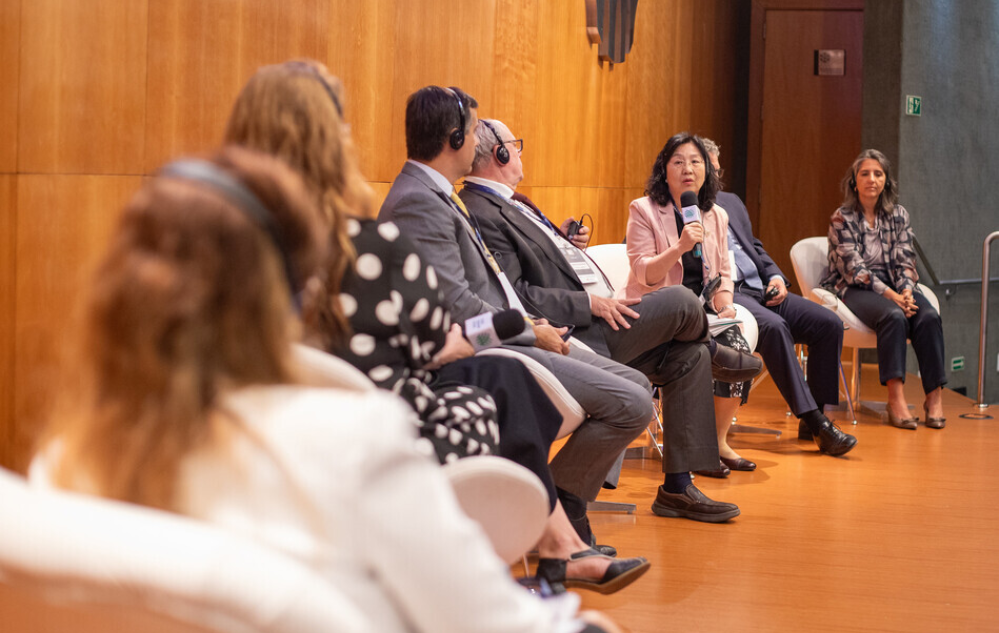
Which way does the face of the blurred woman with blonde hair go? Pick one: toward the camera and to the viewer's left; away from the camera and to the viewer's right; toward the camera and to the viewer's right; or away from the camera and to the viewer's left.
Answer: away from the camera and to the viewer's right

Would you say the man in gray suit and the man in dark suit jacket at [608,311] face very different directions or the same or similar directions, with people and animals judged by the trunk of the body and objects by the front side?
same or similar directions

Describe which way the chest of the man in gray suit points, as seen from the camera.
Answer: to the viewer's right

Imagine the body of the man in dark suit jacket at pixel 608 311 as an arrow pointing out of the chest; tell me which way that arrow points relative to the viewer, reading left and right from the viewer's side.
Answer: facing to the right of the viewer

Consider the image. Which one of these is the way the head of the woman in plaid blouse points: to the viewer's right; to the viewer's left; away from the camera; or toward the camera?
toward the camera

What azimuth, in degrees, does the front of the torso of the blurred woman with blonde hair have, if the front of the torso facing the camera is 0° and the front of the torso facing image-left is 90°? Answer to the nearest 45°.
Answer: approximately 270°

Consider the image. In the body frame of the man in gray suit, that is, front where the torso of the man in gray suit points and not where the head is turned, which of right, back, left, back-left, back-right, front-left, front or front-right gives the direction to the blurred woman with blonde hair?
right

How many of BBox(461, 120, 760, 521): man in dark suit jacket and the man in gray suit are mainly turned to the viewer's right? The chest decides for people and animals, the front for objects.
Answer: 2

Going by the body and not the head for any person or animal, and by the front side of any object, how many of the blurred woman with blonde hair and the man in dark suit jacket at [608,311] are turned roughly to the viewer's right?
2

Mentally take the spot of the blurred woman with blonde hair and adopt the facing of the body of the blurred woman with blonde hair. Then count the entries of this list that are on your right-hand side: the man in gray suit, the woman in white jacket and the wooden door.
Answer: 1

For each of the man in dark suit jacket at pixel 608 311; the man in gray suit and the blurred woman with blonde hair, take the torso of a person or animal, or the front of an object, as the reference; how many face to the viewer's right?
3

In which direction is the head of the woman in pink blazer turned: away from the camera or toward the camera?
toward the camera

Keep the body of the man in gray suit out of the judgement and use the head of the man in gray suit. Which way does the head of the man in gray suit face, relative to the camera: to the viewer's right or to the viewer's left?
to the viewer's right

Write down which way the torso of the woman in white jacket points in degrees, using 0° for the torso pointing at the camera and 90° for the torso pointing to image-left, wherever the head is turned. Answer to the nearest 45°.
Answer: approximately 225°

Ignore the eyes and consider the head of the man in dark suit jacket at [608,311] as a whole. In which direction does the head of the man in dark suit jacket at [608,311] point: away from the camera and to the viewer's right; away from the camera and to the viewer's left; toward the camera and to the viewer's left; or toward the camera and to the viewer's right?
away from the camera and to the viewer's right
